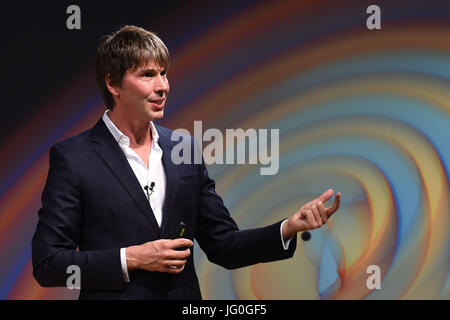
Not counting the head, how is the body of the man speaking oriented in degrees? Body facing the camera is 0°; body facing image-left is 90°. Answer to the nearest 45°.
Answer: approximately 315°

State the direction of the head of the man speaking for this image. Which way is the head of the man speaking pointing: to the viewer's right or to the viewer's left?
to the viewer's right
